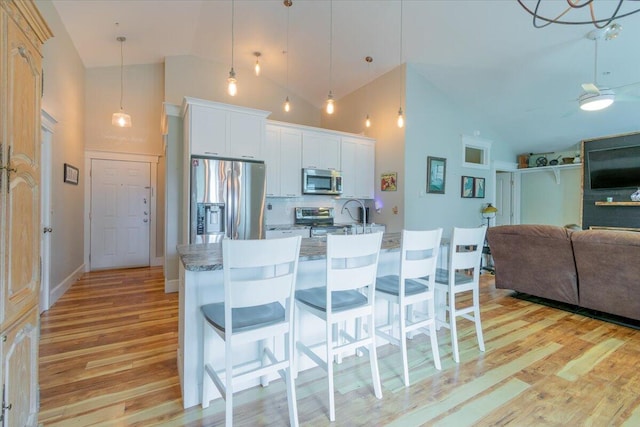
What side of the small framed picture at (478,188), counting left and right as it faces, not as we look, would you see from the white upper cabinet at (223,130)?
right

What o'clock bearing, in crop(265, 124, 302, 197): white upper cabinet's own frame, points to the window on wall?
The window on wall is roughly at 10 o'clock from the white upper cabinet.

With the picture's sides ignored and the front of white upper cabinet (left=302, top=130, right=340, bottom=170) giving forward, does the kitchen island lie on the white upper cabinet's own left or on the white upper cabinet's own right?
on the white upper cabinet's own right

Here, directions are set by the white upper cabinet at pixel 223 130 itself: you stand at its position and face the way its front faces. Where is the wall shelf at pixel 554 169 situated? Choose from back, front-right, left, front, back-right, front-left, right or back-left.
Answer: left

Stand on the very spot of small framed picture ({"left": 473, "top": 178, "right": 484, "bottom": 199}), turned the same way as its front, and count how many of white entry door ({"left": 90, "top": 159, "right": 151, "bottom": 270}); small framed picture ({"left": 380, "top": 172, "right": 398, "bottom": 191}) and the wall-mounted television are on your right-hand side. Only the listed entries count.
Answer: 2

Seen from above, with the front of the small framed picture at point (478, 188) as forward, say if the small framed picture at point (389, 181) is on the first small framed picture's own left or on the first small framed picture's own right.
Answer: on the first small framed picture's own right

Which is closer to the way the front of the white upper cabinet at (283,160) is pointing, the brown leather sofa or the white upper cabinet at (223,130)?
the brown leather sofa

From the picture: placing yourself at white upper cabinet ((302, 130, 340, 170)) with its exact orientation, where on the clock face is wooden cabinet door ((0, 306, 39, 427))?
The wooden cabinet door is roughly at 2 o'clock from the white upper cabinet.

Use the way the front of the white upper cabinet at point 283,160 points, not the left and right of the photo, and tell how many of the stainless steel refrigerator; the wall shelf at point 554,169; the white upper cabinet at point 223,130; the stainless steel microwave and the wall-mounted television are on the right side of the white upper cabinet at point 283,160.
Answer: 2

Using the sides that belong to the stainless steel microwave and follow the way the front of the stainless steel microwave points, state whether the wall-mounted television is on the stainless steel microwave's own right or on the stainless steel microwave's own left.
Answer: on the stainless steel microwave's own left

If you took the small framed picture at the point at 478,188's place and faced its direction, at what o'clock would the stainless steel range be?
The stainless steel range is roughly at 3 o'clock from the small framed picture.

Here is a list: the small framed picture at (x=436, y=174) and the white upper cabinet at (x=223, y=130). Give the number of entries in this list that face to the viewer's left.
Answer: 0

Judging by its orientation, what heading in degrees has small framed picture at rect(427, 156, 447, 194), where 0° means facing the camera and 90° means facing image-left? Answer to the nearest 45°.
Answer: approximately 315°

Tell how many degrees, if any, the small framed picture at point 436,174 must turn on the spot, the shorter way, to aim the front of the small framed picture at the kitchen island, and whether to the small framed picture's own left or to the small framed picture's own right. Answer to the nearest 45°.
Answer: approximately 45° to the small framed picture's own right

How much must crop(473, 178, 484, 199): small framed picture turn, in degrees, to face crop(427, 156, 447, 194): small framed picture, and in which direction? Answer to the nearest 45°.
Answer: approximately 90° to its right
